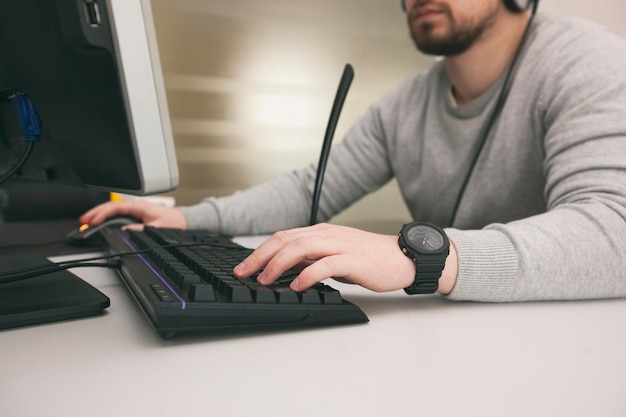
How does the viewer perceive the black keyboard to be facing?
facing to the right of the viewer

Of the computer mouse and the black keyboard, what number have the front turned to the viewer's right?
1

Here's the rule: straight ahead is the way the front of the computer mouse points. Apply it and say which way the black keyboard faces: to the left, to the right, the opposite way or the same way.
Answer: the opposite way

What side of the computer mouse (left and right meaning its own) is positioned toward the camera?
left

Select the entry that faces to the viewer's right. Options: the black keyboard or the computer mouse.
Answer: the black keyboard

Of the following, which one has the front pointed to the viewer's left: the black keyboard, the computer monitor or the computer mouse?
the computer mouse
